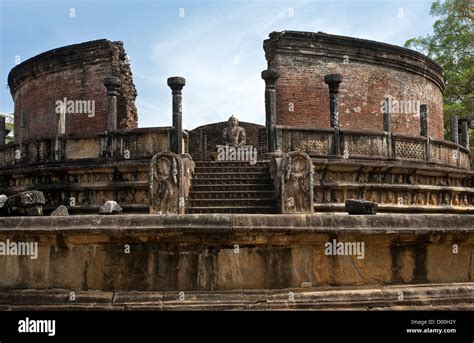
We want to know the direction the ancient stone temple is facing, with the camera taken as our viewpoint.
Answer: facing the viewer

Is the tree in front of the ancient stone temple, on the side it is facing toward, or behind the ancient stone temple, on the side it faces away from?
behind
